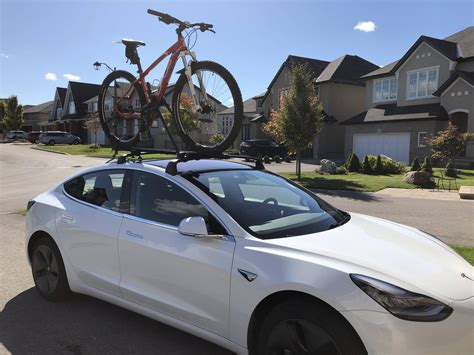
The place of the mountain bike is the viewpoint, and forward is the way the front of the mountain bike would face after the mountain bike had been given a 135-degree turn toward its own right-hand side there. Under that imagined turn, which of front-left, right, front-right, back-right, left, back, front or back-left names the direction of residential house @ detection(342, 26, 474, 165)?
back-right

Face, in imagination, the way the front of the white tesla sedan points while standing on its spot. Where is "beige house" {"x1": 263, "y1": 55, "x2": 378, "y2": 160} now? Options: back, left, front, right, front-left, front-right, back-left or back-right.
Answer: back-left

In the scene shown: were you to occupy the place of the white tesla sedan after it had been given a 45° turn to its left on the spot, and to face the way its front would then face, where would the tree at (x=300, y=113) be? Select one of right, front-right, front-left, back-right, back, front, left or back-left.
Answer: left

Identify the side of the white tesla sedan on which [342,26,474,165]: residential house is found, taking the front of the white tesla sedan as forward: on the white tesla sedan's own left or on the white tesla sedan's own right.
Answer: on the white tesla sedan's own left

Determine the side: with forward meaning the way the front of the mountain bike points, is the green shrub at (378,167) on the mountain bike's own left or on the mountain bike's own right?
on the mountain bike's own left

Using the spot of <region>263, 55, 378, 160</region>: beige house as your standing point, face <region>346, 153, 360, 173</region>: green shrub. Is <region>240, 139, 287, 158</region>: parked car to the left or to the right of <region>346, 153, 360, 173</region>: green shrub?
right

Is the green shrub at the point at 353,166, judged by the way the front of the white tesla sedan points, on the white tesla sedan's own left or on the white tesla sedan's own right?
on the white tesla sedan's own left

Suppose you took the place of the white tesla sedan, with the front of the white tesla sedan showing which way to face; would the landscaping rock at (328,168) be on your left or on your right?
on your left

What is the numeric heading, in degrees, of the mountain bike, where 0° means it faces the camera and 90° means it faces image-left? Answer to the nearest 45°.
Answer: approximately 315°

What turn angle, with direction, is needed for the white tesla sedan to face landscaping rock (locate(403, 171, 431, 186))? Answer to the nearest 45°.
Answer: approximately 90° to its left
